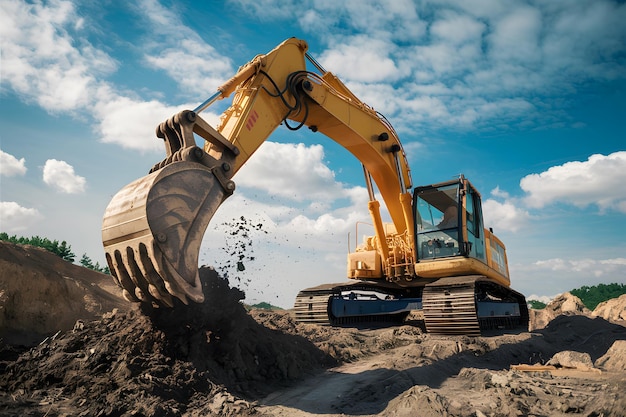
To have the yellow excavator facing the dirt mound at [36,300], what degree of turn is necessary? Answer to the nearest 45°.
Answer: approximately 45° to its right

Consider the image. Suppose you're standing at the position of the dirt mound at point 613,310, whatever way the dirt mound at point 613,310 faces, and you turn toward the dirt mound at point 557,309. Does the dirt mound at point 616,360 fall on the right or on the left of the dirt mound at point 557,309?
left

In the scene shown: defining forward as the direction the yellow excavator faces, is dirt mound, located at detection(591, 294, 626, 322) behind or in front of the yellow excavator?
behind

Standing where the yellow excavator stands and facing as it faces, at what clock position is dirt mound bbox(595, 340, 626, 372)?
The dirt mound is roughly at 8 o'clock from the yellow excavator.

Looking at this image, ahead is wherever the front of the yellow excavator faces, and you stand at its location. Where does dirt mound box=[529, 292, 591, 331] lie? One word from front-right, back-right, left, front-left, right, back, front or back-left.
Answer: back

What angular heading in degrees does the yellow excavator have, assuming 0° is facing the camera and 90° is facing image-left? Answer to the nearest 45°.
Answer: approximately 45°
